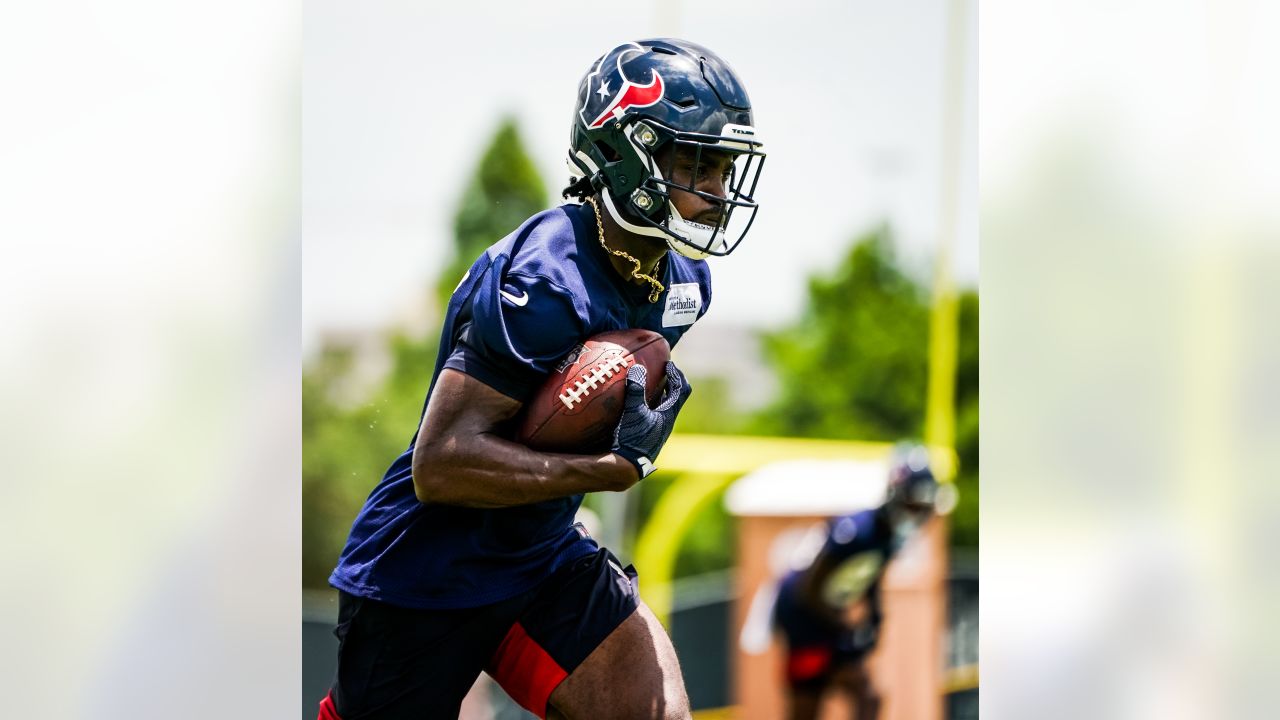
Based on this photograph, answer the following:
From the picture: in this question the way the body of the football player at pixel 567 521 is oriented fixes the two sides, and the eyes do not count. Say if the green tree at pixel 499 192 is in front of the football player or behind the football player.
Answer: behind

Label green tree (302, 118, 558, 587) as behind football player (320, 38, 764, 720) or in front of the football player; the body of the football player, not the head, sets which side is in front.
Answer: behind

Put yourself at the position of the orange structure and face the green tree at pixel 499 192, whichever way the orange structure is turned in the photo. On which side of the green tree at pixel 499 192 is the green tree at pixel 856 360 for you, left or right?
right

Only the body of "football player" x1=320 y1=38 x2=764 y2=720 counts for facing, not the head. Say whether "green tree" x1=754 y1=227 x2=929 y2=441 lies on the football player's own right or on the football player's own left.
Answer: on the football player's own left

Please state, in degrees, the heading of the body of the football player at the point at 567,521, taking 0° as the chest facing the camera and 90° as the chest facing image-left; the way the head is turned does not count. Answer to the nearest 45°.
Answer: approximately 315°

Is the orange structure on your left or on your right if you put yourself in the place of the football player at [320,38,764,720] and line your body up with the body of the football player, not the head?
on your left
